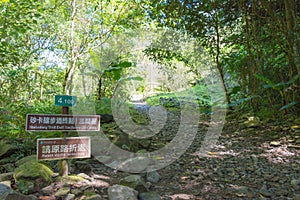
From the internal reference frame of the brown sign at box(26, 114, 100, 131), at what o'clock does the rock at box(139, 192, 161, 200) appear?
The rock is roughly at 10 o'clock from the brown sign.

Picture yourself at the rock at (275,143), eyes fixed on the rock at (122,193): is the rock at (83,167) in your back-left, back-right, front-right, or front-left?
front-right

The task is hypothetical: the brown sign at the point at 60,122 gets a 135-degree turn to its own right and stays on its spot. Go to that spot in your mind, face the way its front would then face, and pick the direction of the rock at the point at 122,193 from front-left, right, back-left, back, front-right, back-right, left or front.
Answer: back

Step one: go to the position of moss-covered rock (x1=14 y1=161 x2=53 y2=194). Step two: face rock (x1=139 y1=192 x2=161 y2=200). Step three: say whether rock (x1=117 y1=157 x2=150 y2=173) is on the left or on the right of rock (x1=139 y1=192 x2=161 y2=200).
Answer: left

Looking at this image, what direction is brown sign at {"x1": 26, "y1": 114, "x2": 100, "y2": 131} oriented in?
toward the camera

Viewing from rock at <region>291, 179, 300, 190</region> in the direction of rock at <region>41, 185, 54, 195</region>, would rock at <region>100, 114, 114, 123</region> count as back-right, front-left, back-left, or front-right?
front-right

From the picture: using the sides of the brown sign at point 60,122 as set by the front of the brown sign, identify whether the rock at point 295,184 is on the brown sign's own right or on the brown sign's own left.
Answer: on the brown sign's own left

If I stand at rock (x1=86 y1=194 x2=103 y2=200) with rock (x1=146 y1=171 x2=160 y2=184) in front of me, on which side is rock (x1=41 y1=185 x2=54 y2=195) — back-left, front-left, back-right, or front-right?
back-left

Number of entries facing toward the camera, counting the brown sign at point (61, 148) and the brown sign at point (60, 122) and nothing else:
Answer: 2

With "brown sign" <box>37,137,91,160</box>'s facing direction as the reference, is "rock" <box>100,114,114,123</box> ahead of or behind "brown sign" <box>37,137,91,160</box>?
behind

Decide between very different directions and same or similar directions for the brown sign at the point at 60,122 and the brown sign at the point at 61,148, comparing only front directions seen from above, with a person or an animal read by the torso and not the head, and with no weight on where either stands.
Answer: same or similar directions

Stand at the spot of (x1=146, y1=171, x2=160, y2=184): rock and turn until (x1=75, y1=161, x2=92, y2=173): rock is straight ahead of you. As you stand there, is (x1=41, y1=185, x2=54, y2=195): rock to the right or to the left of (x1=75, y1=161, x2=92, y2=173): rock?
left

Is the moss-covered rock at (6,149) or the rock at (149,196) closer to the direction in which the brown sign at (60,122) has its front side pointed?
the rock

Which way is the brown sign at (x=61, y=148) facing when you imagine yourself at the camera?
facing the viewer
